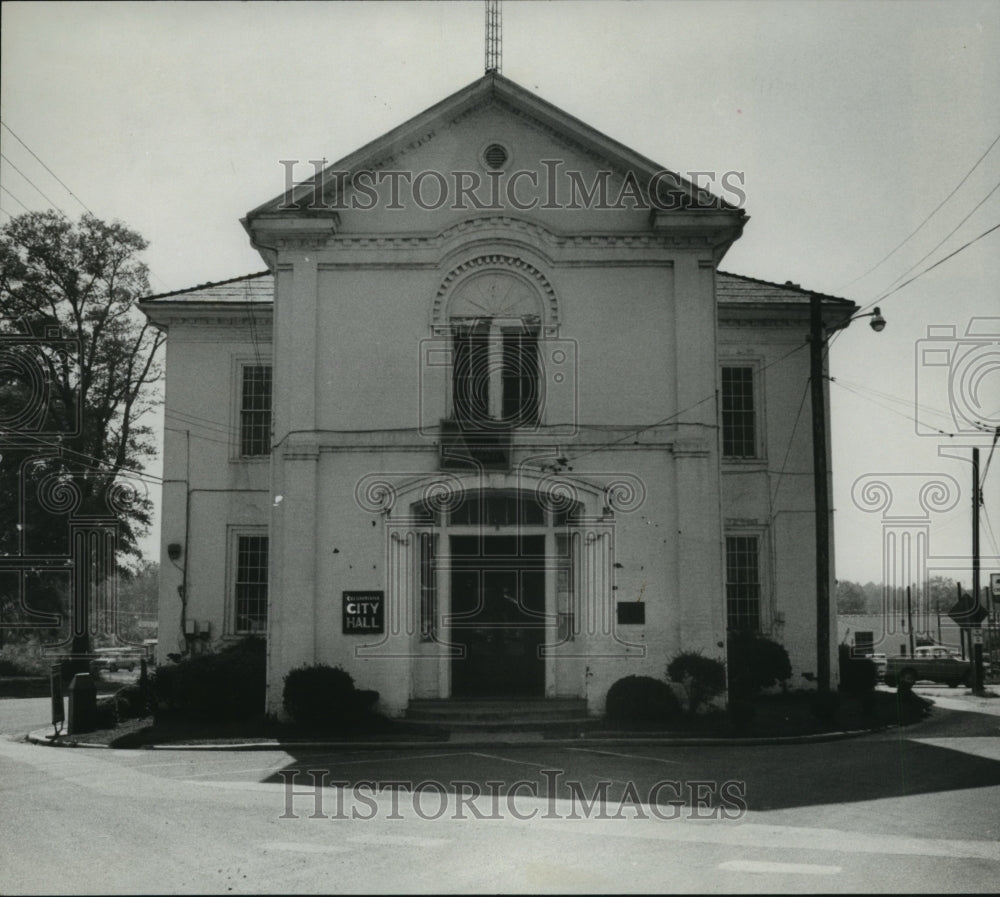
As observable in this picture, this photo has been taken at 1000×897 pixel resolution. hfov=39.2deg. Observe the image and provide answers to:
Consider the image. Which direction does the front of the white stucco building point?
toward the camera

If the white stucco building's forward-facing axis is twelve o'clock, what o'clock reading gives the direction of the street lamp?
The street lamp is roughly at 9 o'clock from the white stucco building.

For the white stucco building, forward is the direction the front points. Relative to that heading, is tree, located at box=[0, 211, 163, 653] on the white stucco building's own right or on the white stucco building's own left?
on the white stucco building's own right

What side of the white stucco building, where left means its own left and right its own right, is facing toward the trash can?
right

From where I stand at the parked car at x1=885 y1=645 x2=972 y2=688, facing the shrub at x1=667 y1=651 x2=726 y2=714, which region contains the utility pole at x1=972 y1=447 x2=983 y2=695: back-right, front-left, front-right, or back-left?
front-left

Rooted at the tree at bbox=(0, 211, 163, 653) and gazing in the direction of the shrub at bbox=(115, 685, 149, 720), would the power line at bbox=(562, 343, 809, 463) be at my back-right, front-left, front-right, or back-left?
front-left

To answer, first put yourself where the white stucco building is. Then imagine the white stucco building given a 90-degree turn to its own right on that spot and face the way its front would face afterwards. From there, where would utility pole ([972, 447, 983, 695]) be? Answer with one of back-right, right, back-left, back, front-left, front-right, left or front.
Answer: back-right

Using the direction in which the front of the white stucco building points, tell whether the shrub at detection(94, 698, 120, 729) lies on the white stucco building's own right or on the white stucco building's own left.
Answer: on the white stucco building's own right

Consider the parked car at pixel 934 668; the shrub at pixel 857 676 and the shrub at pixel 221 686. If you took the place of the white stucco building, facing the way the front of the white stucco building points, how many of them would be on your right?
1

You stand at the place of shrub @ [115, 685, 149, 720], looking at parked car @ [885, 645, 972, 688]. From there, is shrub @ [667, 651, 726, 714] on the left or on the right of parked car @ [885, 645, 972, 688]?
right

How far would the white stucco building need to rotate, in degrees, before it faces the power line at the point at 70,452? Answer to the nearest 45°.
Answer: approximately 135° to its right
